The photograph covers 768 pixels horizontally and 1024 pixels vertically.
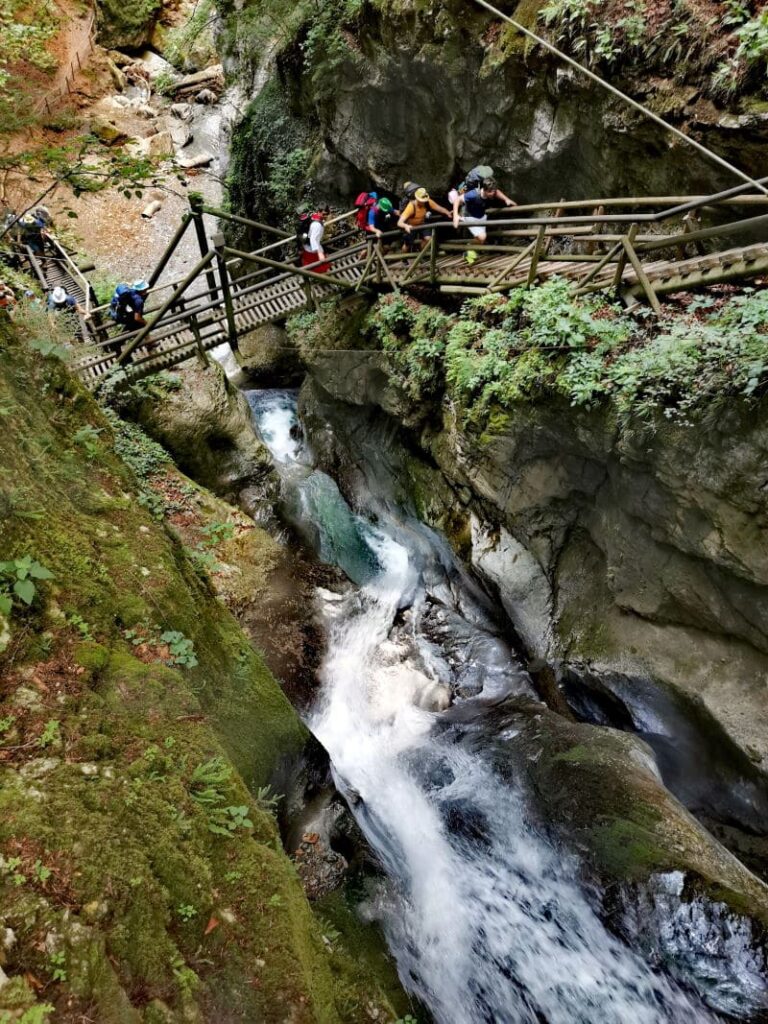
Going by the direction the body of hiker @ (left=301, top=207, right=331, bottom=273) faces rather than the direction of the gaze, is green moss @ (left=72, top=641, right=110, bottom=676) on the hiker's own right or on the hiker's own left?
on the hiker's own right

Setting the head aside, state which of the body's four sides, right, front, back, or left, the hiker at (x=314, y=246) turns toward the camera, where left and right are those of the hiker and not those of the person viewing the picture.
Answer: right

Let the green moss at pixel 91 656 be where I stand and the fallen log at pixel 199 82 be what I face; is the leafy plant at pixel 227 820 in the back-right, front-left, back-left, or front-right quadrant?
back-right

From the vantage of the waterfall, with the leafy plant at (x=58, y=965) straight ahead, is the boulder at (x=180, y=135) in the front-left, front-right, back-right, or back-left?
back-right

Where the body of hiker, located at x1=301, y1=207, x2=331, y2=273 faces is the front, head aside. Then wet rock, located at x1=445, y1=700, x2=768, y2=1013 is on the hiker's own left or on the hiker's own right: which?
on the hiker's own right

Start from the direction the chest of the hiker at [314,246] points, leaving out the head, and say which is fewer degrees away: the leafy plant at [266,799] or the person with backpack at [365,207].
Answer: the person with backpack
